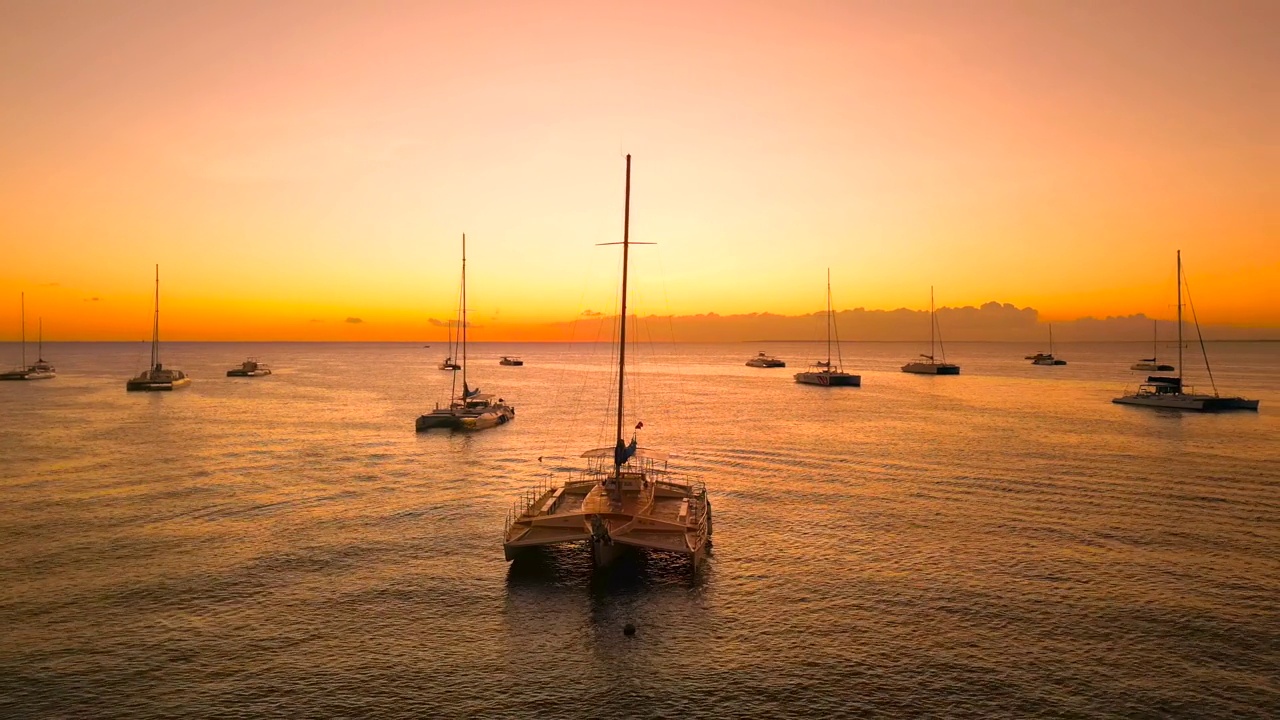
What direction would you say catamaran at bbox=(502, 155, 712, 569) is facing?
toward the camera
